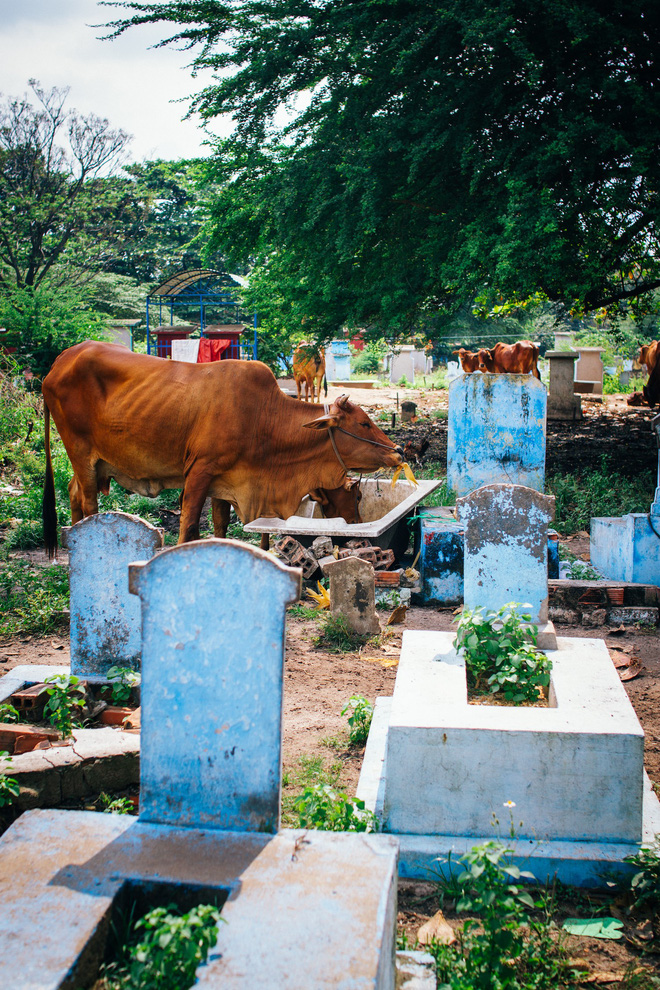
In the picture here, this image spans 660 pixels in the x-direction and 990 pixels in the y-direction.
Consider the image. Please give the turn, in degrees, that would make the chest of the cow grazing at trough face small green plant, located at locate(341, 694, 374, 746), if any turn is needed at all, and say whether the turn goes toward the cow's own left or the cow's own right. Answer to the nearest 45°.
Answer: approximately 90° to the cow's own right

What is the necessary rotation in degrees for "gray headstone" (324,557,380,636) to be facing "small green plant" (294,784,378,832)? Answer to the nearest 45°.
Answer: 0° — it already faces it

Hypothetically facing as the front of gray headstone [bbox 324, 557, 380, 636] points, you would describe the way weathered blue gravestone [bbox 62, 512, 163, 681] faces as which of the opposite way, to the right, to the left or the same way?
the same way

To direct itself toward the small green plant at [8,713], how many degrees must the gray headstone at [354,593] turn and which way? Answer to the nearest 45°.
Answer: approximately 45° to its right

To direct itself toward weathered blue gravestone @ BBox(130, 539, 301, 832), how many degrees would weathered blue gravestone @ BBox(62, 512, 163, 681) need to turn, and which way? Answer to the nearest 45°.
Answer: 0° — it already faces it

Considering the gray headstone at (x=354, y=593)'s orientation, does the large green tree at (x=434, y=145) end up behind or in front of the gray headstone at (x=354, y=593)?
behind

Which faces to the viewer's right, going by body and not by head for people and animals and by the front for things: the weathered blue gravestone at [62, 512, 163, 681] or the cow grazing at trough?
the cow grazing at trough

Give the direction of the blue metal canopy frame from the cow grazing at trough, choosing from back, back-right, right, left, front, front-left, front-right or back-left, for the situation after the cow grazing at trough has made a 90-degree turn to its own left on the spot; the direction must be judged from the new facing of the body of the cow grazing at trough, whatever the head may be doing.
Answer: front

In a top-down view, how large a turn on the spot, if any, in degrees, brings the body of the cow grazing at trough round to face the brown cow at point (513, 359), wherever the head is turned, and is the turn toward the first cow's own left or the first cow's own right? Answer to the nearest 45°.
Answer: approximately 45° to the first cow's own left

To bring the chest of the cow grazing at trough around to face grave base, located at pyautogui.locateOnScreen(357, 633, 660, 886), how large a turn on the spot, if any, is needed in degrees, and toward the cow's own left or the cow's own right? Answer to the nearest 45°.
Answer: approximately 90° to the cow's own right

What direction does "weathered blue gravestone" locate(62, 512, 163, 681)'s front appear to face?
toward the camera

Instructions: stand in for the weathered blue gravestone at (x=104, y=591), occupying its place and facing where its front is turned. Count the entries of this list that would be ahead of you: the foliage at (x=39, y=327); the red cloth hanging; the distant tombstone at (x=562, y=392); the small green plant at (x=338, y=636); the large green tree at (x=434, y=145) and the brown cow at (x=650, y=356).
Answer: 0

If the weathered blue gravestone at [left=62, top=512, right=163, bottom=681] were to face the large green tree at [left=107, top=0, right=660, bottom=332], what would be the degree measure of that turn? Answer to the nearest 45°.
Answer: approximately 135° to its left

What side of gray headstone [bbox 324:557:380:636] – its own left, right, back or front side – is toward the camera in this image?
front

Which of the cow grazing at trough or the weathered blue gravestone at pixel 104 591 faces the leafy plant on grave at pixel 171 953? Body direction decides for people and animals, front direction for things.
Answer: the weathered blue gravestone

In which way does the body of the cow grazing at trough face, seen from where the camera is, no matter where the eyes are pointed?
to the viewer's right

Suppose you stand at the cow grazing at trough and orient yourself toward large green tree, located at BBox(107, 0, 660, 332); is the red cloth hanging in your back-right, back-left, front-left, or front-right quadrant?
front-left

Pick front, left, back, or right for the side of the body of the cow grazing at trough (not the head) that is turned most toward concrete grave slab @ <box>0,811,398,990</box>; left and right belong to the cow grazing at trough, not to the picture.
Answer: right

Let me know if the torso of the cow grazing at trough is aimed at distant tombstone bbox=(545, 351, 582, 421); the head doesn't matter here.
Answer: no

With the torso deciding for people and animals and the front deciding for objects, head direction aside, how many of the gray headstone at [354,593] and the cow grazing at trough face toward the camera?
1
